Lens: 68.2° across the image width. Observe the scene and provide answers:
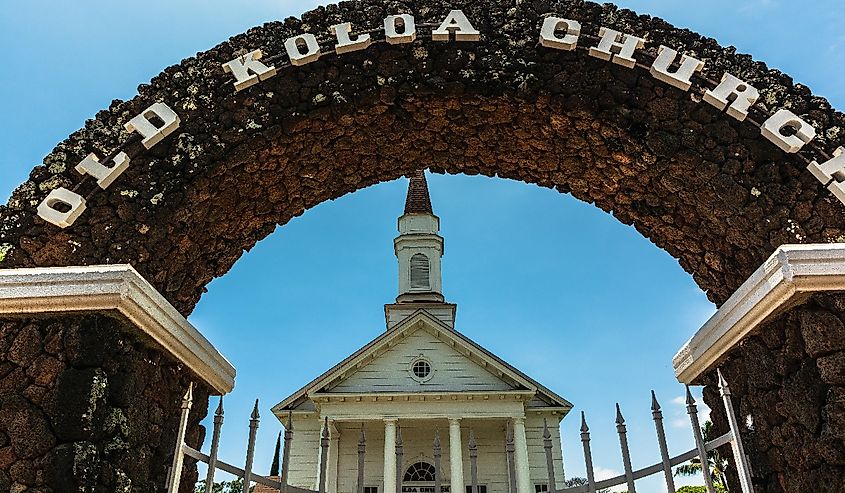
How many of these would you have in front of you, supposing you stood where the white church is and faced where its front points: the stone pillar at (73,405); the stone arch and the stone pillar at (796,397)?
3

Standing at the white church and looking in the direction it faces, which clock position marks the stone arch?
The stone arch is roughly at 12 o'clock from the white church.

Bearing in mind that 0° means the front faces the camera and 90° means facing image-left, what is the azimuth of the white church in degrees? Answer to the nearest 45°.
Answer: approximately 0°

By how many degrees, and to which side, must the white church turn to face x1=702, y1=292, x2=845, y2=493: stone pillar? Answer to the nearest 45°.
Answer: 0° — it already faces it

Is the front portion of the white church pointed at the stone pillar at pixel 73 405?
yes
